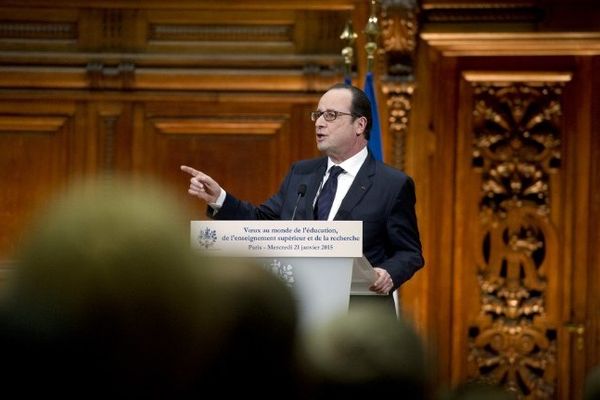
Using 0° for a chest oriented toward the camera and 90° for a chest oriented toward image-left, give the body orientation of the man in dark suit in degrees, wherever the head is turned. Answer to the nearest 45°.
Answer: approximately 45°

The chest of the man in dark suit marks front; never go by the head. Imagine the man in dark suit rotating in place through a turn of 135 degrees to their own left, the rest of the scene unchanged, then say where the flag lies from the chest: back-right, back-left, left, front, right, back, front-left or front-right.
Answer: left

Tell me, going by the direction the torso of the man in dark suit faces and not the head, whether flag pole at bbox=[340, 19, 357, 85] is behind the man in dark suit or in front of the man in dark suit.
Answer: behind
